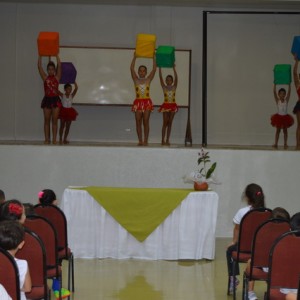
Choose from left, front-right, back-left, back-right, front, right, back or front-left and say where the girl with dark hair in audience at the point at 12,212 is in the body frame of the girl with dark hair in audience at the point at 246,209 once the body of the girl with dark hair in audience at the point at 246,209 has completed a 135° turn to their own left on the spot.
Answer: front-right

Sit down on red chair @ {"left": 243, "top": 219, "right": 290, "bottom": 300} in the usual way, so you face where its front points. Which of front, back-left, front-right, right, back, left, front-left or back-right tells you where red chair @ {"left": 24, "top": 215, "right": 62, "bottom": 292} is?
front-left

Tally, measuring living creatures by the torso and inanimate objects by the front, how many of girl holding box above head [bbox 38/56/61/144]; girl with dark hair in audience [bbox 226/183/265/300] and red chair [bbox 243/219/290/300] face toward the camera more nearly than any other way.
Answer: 1

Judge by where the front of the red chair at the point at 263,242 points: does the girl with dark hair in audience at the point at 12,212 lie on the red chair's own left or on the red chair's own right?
on the red chair's own left

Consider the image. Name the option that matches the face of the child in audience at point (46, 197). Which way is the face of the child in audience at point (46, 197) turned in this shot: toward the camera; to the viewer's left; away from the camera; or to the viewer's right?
away from the camera

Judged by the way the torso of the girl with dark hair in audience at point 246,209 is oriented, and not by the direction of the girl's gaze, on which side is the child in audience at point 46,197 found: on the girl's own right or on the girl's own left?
on the girl's own left

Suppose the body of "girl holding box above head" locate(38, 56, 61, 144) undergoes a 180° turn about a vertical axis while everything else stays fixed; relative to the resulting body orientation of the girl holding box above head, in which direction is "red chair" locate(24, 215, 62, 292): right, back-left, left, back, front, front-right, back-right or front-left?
back

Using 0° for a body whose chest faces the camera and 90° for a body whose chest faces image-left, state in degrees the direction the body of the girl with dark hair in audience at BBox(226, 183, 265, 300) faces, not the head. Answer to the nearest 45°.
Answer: approximately 135°

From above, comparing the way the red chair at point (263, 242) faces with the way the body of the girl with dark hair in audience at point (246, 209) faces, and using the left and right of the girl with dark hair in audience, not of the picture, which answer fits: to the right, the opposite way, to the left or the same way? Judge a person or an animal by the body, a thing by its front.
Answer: the same way

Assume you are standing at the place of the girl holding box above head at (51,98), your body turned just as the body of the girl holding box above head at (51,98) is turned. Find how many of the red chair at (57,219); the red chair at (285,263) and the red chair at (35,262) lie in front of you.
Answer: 3

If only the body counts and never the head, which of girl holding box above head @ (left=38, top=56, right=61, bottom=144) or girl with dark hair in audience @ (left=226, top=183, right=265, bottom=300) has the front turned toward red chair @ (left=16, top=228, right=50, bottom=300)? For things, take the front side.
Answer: the girl holding box above head

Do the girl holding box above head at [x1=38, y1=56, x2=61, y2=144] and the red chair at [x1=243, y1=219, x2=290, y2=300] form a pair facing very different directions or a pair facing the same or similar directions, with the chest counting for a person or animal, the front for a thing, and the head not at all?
very different directions

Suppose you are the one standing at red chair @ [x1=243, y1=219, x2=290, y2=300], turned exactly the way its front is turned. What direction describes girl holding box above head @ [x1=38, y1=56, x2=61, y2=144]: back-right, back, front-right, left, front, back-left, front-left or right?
front

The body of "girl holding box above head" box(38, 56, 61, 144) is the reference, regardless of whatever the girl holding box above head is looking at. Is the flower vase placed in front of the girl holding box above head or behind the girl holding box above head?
in front

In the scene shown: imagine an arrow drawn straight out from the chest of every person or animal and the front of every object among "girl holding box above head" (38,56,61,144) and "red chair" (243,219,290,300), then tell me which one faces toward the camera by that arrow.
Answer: the girl holding box above head

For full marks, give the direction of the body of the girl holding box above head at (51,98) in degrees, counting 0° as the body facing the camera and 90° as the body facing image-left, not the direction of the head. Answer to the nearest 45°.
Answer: approximately 0°

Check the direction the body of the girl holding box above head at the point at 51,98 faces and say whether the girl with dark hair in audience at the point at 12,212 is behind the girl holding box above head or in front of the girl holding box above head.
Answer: in front
